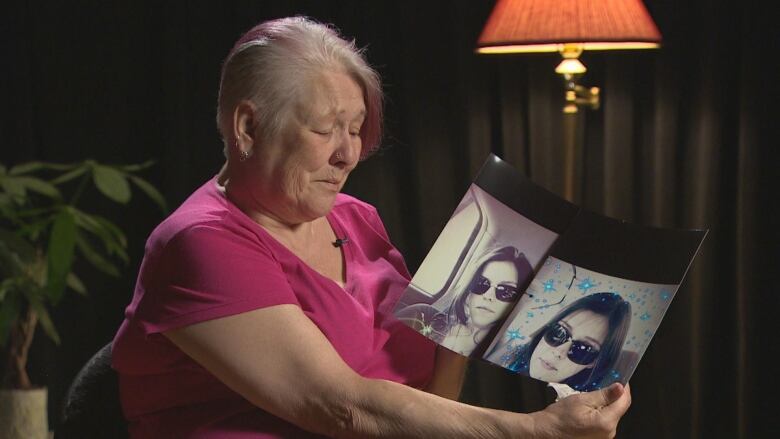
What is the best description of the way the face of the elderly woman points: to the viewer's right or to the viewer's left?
to the viewer's right

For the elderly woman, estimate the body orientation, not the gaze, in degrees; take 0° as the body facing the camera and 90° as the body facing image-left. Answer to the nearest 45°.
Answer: approximately 315°
